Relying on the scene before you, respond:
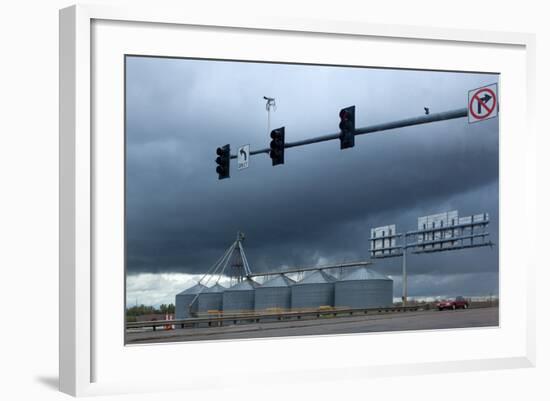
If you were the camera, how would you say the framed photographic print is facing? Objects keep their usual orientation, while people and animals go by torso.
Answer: facing the viewer and to the right of the viewer
